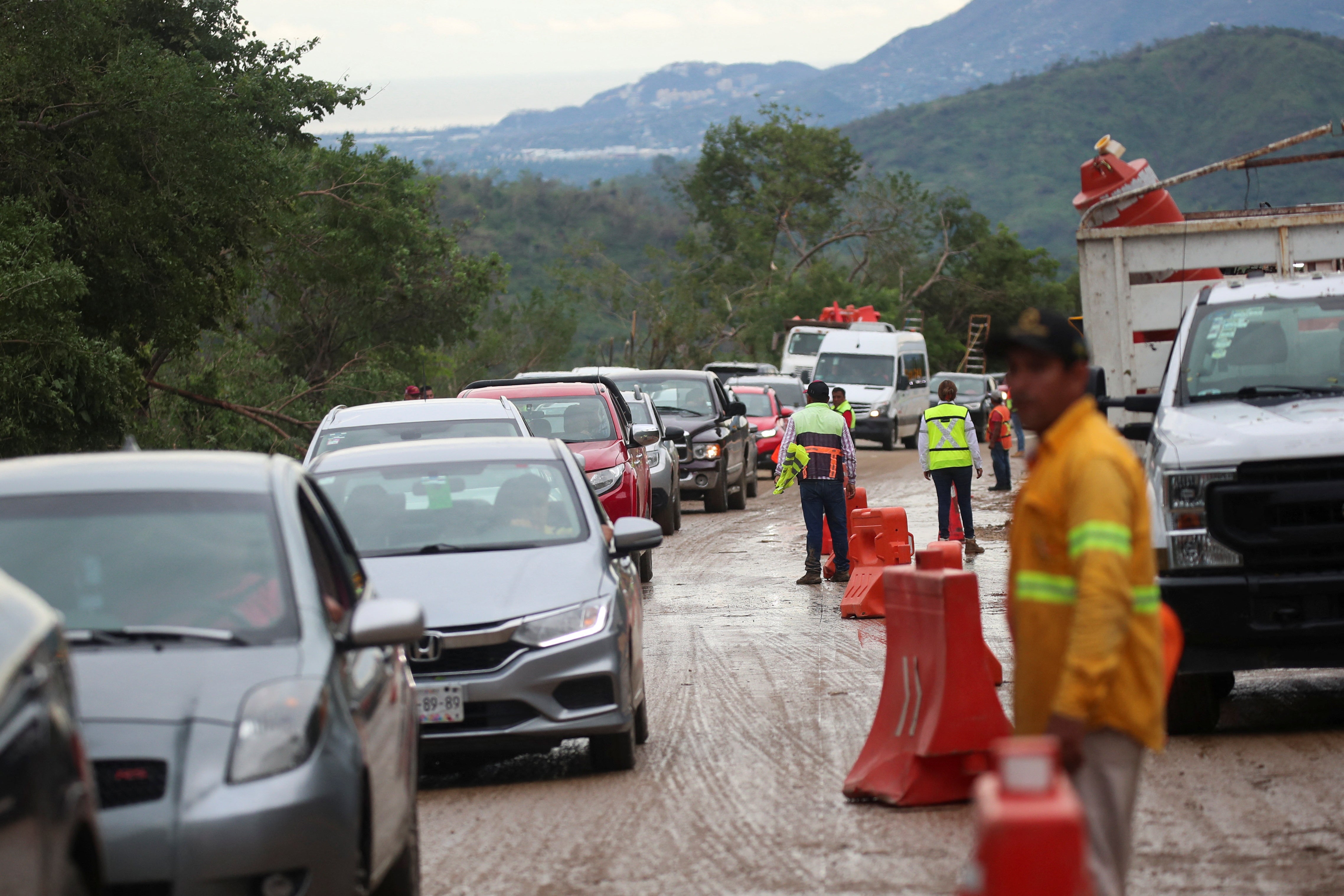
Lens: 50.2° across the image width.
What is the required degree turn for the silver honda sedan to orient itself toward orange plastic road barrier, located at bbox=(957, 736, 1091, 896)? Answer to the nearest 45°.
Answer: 0° — it already faces it

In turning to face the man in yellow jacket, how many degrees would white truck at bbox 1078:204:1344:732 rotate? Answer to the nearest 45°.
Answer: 0° — it already faces them

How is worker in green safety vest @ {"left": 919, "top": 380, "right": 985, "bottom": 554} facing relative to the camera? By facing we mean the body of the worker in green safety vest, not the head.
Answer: away from the camera

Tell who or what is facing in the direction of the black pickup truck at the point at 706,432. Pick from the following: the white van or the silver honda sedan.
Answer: the white van

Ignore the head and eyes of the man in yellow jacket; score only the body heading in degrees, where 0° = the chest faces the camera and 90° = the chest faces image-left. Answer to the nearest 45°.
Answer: approximately 90°

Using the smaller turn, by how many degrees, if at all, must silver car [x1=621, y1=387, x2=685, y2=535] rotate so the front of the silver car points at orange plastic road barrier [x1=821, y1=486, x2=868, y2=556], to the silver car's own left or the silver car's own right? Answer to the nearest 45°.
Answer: approximately 45° to the silver car's own left

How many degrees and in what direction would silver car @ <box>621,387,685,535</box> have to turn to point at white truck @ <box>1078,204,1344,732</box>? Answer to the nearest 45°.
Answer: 0° — it already faces it

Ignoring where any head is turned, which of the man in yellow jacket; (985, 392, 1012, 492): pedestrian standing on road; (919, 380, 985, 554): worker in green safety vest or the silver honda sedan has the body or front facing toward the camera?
the silver honda sedan

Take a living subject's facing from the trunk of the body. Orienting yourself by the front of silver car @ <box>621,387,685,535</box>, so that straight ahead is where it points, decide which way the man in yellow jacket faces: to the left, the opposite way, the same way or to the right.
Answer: to the right

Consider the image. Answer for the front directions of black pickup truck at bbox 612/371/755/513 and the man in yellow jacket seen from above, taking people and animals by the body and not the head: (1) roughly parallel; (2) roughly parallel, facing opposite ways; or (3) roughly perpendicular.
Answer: roughly perpendicular
